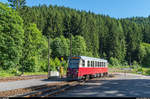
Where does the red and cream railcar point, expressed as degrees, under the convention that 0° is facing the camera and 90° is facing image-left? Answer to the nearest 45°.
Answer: approximately 45°
